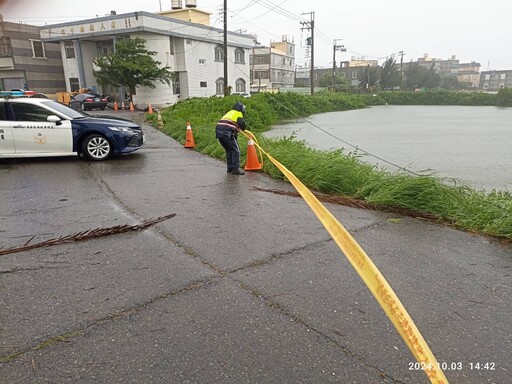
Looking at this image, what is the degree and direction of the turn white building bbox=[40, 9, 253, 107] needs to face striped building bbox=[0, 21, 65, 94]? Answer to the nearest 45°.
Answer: approximately 45° to its right

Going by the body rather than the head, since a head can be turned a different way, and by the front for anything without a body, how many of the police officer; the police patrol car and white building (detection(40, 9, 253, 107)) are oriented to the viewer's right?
2

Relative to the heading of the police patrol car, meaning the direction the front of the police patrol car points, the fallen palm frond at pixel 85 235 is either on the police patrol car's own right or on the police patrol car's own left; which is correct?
on the police patrol car's own right

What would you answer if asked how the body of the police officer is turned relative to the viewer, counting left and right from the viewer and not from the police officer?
facing to the right of the viewer

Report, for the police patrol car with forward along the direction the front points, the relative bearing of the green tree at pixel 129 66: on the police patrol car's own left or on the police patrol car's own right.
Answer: on the police patrol car's own left

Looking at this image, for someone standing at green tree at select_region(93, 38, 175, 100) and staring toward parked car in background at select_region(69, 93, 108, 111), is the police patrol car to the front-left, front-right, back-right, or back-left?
front-left

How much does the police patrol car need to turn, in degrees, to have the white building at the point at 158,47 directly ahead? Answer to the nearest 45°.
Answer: approximately 90° to its left

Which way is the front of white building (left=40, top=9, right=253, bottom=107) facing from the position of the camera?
facing the viewer and to the left of the viewer

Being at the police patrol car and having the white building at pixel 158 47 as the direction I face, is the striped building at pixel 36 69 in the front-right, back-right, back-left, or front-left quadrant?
front-left

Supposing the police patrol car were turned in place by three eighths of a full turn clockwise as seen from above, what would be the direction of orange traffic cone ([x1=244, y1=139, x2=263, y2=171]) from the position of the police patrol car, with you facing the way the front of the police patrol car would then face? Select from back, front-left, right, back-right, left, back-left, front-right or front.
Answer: left

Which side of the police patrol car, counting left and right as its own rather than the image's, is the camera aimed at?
right

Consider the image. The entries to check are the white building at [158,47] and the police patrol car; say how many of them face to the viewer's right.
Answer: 1

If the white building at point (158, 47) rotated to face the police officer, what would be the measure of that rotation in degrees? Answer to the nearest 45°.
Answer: approximately 45° to its left

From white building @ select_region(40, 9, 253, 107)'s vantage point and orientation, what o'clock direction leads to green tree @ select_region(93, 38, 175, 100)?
The green tree is roughly at 11 o'clock from the white building.

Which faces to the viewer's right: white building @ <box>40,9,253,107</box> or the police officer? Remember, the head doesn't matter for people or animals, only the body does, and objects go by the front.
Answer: the police officer
